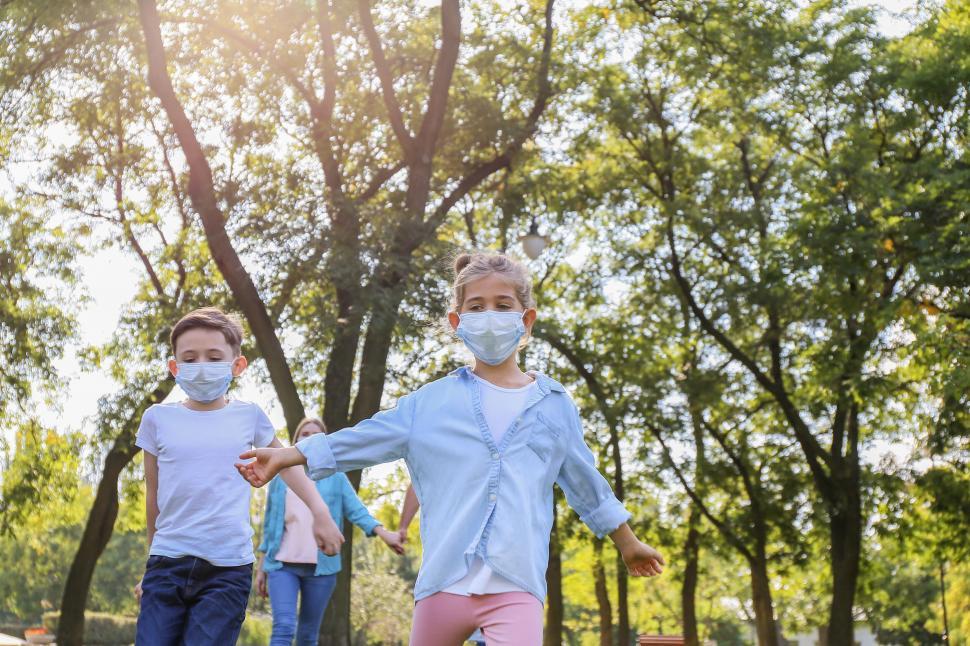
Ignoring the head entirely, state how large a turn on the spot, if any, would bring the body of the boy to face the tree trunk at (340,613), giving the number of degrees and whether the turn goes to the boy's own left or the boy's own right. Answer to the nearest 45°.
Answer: approximately 180°

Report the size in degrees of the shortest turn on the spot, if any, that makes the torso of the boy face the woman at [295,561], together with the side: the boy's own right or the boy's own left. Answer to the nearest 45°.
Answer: approximately 180°

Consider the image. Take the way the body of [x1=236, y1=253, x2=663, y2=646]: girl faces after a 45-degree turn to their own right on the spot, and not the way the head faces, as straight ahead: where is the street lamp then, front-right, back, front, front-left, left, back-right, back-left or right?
back-right

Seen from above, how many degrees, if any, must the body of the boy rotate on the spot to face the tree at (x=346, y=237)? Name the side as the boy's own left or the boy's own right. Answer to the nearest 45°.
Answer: approximately 180°

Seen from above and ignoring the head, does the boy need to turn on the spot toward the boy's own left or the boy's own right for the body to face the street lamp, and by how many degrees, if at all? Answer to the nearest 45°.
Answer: approximately 180°

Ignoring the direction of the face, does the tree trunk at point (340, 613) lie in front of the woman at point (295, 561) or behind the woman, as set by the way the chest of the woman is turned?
behind

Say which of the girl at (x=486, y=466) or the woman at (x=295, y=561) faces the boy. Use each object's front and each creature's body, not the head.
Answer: the woman at (x=295, y=561)

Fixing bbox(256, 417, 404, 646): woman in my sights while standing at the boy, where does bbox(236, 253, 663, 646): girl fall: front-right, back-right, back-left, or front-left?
back-right

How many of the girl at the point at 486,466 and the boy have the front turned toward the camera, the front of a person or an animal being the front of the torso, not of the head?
2
